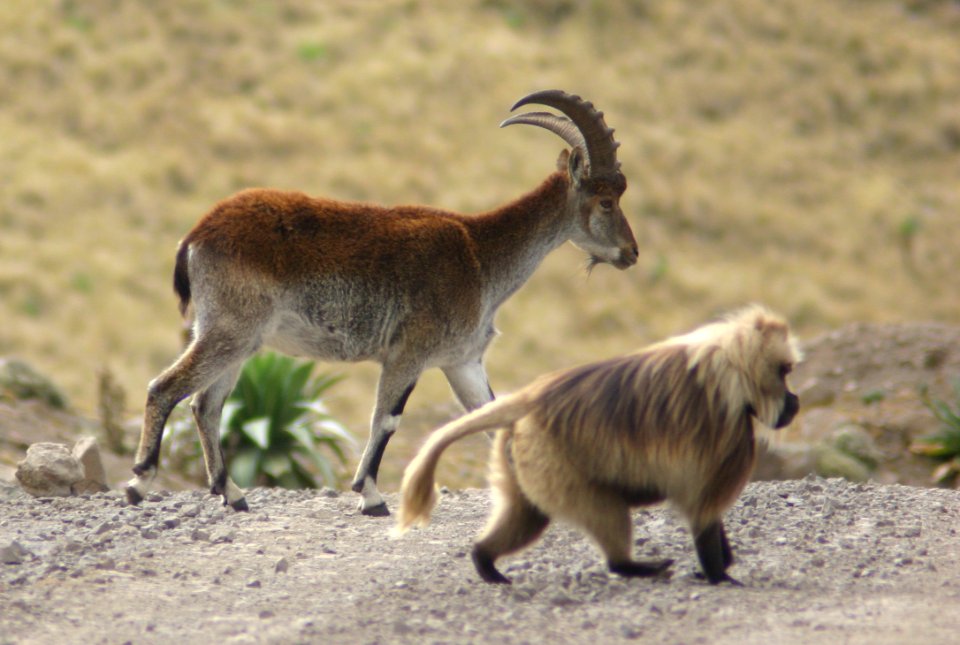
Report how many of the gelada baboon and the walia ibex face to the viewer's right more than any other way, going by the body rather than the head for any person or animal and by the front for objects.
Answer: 2

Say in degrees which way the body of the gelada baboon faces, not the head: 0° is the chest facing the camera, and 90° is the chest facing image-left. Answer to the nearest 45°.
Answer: approximately 270°

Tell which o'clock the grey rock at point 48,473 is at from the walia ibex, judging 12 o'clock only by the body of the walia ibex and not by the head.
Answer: The grey rock is roughly at 6 o'clock from the walia ibex.

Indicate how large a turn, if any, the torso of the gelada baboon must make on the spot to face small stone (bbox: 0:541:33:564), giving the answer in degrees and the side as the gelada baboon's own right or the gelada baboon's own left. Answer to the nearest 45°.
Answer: approximately 180°

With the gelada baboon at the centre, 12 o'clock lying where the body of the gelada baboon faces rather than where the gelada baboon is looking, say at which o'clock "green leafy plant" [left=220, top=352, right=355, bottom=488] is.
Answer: The green leafy plant is roughly at 8 o'clock from the gelada baboon.

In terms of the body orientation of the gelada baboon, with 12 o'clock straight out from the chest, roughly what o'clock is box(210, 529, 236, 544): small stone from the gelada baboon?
The small stone is roughly at 7 o'clock from the gelada baboon.

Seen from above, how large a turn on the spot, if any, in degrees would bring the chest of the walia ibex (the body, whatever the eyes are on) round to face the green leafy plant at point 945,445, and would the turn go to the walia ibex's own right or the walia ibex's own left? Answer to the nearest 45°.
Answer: approximately 45° to the walia ibex's own left

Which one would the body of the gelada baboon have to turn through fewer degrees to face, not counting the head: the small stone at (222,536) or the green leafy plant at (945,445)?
the green leafy plant

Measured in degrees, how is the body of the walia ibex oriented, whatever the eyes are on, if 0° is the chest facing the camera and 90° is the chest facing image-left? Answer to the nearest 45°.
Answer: approximately 270°
